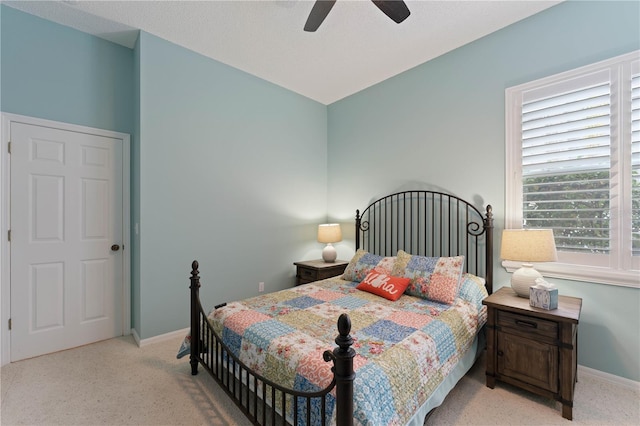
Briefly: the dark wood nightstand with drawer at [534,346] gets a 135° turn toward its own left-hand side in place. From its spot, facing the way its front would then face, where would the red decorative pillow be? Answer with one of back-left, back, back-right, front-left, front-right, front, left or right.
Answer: back

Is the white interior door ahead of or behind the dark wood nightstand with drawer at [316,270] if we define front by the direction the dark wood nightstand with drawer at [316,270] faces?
ahead

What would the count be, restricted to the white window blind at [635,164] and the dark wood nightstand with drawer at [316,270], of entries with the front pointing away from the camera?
0

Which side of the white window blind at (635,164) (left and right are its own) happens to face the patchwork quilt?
front

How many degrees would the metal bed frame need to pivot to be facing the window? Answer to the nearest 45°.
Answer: approximately 135° to its left

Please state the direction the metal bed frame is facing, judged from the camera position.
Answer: facing the viewer and to the left of the viewer

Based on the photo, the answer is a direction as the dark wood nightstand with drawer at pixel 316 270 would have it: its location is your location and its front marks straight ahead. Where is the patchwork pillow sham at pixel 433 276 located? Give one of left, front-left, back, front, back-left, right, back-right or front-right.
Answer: left

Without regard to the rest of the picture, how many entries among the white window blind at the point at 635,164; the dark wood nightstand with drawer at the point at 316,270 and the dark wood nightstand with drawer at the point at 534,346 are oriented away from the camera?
0

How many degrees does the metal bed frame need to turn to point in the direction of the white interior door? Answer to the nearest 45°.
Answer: approximately 45° to its right

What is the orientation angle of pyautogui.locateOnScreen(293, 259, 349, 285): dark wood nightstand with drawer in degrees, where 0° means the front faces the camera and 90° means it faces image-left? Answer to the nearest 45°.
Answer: approximately 45°

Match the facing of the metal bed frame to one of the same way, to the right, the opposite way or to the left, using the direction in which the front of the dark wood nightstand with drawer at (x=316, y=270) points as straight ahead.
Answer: the same way
